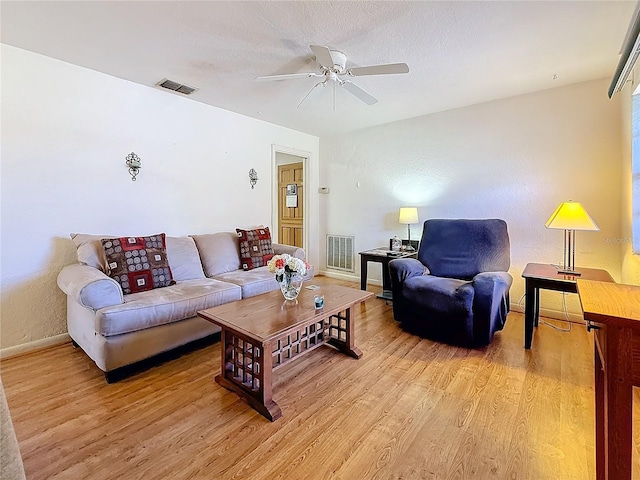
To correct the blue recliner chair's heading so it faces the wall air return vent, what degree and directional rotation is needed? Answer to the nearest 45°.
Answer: approximately 90° to its right

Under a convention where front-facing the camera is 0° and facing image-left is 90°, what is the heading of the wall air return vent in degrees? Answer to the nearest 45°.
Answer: approximately 45°

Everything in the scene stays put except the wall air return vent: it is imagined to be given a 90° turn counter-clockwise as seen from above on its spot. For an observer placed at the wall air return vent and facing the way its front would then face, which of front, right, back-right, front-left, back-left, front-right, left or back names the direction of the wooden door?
back

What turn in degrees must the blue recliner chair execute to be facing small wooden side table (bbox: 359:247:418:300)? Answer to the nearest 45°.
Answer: approximately 90° to its right

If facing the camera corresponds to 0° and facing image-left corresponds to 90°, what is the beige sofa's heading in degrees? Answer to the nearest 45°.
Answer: approximately 315°

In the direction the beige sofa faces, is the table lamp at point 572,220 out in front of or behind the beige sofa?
in front
